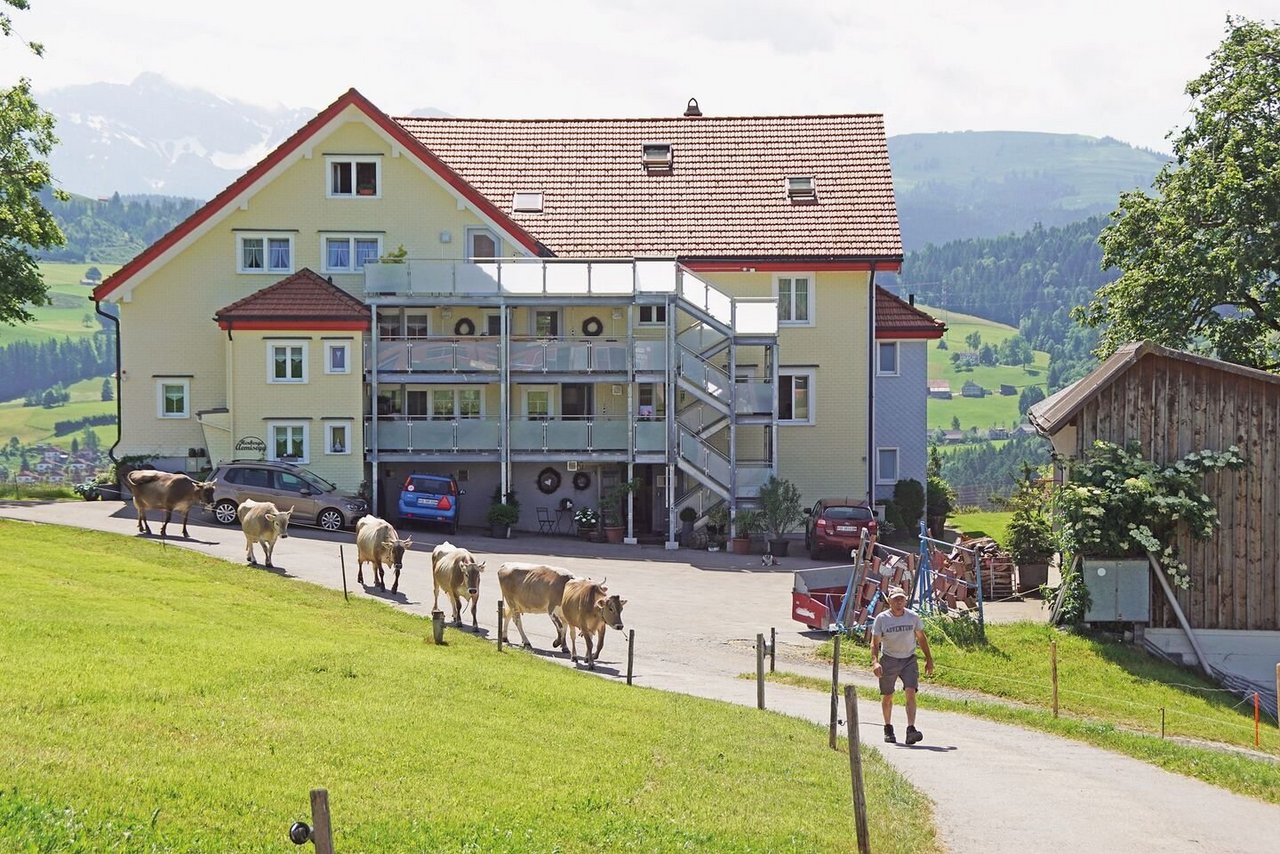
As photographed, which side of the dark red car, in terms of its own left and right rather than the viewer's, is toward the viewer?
back

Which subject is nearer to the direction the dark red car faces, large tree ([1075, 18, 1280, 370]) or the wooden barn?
the large tree

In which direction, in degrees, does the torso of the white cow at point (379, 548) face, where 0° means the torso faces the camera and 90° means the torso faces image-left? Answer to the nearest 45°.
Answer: approximately 315°

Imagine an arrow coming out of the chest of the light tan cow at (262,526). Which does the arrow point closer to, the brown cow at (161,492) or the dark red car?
the dark red car

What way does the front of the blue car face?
away from the camera

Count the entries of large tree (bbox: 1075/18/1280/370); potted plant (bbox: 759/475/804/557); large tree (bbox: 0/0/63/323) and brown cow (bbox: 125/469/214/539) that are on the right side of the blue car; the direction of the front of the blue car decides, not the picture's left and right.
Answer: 2

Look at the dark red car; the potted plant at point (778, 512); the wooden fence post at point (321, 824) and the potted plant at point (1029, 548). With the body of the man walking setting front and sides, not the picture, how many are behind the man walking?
3

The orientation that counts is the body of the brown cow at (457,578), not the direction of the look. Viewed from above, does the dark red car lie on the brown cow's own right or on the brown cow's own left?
on the brown cow's own left

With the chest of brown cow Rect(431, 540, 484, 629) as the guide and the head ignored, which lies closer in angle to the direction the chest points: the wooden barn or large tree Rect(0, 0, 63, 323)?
the wooden barn

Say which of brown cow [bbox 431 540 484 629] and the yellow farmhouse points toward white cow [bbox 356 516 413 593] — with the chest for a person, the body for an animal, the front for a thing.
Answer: the yellow farmhouse
